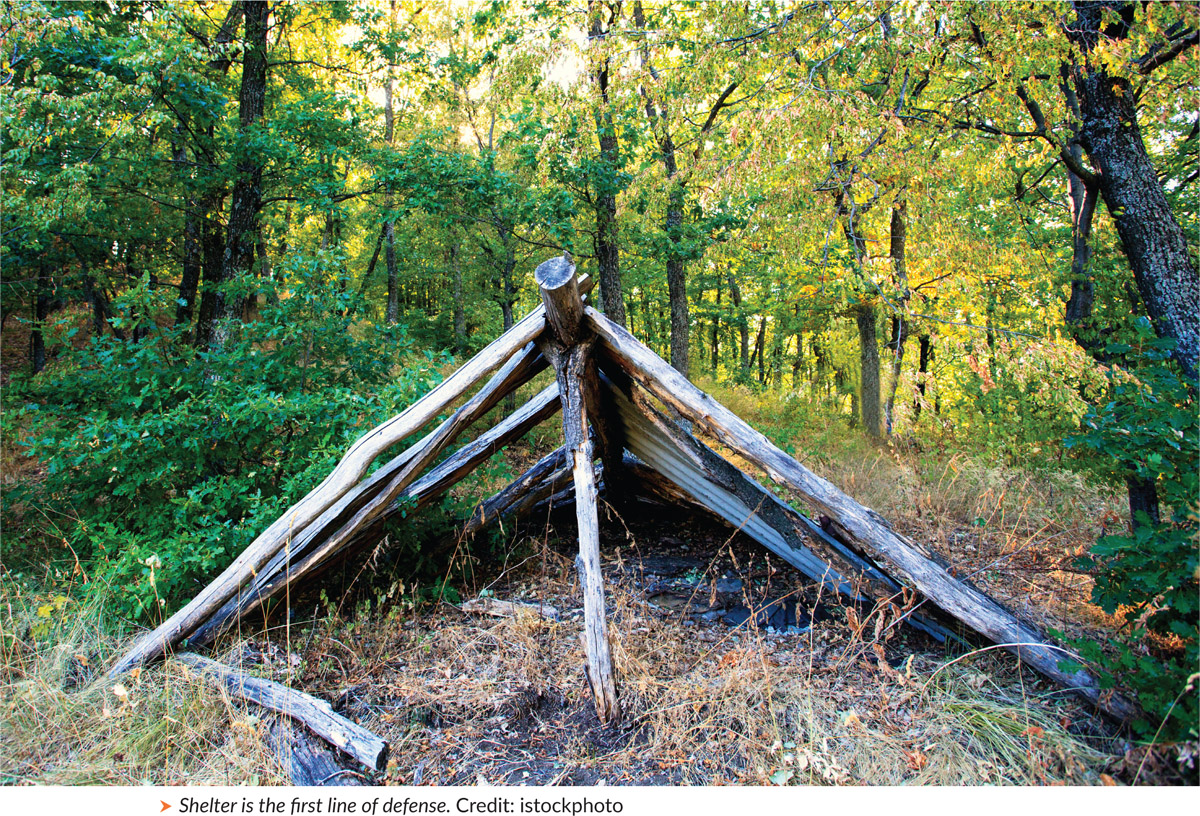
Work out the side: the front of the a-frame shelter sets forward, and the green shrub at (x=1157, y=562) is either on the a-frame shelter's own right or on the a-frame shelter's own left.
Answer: on the a-frame shelter's own left

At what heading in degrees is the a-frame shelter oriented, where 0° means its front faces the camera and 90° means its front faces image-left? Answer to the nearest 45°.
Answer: approximately 0°

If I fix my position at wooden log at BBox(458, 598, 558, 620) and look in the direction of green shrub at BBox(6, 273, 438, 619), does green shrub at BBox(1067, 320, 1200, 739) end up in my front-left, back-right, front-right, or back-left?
back-left
